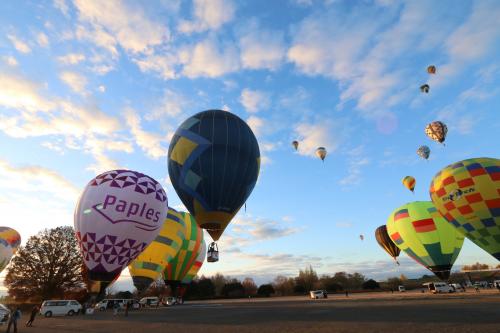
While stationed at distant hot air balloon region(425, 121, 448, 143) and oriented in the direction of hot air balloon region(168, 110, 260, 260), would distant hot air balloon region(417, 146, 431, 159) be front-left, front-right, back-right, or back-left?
back-right

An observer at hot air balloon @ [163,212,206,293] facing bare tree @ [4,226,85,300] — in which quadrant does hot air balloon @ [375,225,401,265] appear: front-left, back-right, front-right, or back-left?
back-right

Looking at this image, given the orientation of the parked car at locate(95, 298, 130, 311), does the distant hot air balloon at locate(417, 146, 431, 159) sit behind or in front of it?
behind

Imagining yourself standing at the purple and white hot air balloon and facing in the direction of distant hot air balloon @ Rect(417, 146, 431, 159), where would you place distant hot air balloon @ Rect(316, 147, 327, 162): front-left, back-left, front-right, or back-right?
front-left

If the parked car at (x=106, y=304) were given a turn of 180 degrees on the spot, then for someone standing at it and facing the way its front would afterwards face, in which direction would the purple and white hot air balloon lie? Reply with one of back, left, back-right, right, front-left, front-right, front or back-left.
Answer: right

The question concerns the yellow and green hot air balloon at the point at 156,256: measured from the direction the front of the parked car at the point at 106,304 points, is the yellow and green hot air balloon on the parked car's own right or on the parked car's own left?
on the parked car's own right

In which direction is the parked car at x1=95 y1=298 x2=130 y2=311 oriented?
to the viewer's left

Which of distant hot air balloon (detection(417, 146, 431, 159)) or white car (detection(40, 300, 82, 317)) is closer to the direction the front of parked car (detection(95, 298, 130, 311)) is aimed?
the white car
